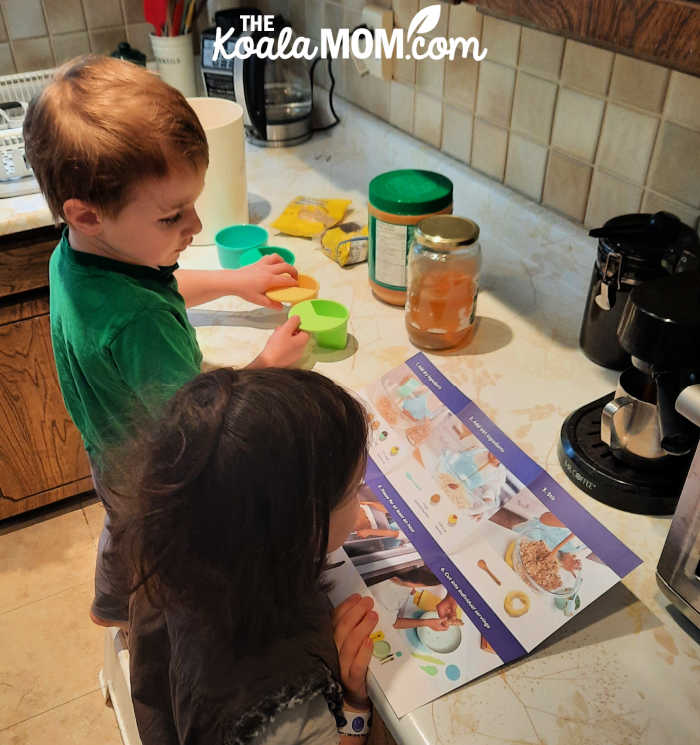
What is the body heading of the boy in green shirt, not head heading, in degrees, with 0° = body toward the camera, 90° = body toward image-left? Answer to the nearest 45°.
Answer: approximately 270°

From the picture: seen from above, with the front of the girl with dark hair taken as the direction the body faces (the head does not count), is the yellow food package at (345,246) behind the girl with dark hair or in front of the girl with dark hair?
in front

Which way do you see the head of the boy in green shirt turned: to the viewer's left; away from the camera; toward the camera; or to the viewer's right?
to the viewer's right

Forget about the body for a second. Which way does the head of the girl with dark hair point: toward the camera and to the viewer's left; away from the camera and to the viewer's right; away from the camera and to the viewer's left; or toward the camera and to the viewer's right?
away from the camera and to the viewer's right

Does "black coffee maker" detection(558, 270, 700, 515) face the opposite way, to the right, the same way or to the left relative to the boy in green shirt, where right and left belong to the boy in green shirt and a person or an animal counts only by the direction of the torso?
the opposite way

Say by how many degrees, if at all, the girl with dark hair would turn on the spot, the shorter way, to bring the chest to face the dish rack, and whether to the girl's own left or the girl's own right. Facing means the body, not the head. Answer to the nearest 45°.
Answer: approximately 45° to the girl's own left

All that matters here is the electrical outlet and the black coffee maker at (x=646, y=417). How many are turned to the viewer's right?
0

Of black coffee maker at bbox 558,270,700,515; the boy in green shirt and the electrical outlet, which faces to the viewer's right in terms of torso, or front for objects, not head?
the boy in green shirt
